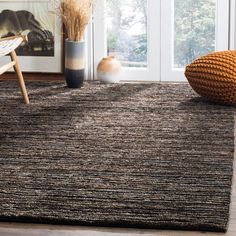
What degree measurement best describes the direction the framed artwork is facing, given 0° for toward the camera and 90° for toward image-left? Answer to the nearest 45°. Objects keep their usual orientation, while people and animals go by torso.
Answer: approximately 0°

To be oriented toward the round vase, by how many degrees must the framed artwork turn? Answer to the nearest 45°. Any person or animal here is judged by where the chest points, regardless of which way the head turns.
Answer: approximately 45° to its left

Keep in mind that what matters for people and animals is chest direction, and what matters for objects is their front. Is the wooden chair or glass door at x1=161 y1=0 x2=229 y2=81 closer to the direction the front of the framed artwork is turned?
the wooden chair

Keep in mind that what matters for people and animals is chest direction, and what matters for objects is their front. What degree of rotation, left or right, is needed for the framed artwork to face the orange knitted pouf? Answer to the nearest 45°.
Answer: approximately 45° to its left

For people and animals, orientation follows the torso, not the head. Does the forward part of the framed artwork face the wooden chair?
yes

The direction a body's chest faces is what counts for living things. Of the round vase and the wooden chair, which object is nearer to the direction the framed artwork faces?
the wooden chair

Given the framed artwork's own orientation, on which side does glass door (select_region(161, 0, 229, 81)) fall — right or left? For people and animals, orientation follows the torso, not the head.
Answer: on its left

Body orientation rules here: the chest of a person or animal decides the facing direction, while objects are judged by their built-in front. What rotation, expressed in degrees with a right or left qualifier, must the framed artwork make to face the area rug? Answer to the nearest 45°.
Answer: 0° — it already faces it
